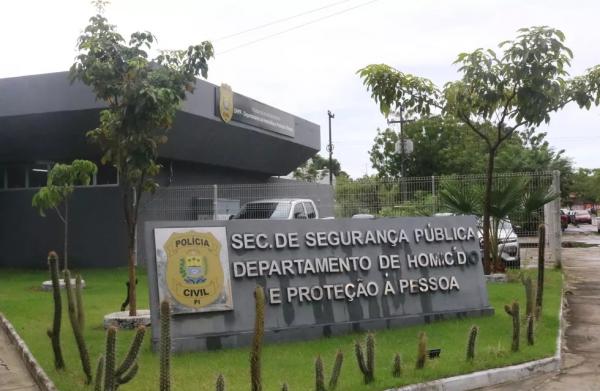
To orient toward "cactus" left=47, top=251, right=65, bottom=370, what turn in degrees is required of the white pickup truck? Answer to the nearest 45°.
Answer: approximately 45° to its left

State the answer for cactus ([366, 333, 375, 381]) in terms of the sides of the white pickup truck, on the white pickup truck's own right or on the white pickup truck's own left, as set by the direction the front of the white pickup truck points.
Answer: on the white pickup truck's own left

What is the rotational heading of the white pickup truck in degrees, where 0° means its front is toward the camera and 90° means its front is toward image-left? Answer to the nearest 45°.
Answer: approximately 45°

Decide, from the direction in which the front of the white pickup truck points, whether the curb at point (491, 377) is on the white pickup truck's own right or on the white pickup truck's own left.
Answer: on the white pickup truck's own left

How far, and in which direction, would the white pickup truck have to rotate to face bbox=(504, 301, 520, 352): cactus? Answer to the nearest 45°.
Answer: approximately 45° to its left

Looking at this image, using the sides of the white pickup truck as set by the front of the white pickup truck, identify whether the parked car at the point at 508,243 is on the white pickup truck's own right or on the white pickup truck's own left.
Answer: on the white pickup truck's own left

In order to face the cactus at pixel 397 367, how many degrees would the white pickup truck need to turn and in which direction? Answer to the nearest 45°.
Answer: approximately 45° to its left

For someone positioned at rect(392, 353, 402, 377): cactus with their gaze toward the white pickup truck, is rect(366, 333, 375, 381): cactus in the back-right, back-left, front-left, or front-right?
back-left

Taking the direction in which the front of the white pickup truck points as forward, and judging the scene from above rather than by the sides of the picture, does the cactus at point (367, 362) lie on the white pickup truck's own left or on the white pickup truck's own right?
on the white pickup truck's own left

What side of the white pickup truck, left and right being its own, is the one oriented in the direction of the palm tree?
left

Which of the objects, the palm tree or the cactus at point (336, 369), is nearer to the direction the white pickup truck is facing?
the cactus

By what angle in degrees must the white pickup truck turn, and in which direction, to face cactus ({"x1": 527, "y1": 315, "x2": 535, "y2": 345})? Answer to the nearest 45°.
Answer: approximately 45° to its left
